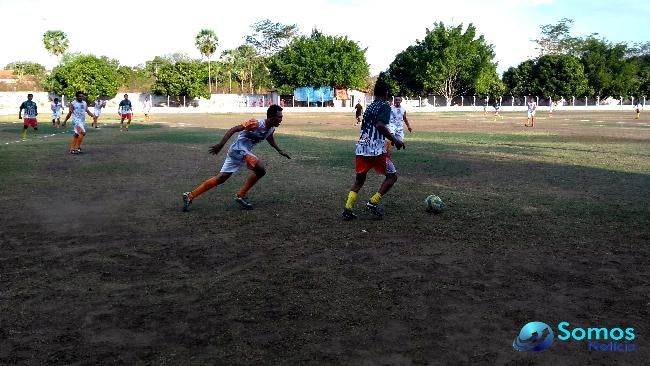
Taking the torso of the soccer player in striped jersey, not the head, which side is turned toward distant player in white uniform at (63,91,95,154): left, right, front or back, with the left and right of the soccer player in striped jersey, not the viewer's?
left

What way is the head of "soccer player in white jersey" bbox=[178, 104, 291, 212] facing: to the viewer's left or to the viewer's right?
to the viewer's right

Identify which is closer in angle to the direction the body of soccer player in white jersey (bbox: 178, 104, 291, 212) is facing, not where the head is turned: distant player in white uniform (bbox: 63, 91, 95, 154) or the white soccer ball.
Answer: the white soccer ball

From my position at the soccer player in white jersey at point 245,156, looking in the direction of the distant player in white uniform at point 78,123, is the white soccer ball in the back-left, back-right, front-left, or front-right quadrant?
back-right

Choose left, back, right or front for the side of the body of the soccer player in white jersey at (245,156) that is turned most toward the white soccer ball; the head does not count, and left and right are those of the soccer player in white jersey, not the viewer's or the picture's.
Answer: front

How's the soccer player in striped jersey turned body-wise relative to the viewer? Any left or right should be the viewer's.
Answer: facing away from the viewer and to the right of the viewer

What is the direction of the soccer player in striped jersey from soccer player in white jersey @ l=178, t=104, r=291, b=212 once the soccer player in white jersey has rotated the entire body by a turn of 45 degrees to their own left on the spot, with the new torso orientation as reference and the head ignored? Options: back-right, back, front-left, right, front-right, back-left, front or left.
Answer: right

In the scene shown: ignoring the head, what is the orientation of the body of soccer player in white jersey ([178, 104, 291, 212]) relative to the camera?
to the viewer's right
